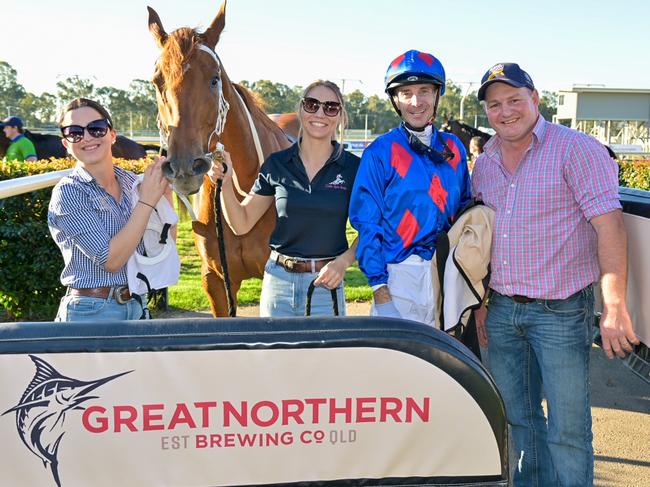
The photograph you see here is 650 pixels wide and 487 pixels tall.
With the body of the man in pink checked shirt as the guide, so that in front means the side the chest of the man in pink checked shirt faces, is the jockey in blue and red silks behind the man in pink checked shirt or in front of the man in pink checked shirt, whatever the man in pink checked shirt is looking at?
in front

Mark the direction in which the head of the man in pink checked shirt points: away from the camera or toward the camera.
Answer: toward the camera

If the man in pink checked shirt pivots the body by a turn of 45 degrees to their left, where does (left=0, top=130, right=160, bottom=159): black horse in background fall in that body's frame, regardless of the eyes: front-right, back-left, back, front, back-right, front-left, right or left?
back-right

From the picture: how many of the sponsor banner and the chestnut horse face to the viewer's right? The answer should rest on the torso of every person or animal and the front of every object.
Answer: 0

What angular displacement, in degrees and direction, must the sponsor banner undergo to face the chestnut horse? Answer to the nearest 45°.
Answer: approximately 180°

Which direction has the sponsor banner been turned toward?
toward the camera

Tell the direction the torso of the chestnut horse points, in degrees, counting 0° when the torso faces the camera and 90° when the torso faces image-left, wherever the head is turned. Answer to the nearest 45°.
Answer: approximately 45°

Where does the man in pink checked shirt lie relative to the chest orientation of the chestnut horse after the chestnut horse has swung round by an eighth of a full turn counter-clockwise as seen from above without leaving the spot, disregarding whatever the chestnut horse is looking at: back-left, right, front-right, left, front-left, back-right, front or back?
front-left

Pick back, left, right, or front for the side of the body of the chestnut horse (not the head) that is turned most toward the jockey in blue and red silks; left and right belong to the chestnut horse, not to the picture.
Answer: left

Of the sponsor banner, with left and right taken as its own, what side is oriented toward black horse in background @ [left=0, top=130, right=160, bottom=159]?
back

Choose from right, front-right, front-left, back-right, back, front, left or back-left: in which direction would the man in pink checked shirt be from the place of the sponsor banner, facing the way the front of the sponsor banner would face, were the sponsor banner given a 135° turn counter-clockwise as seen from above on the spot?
front

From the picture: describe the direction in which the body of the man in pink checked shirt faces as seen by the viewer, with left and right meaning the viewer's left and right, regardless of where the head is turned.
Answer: facing the viewer and to the left of the viewer
